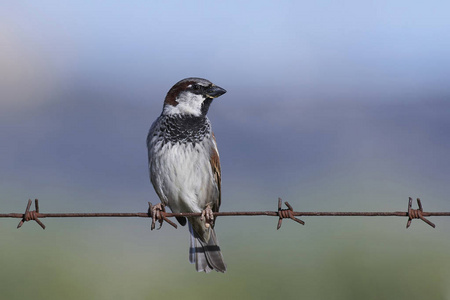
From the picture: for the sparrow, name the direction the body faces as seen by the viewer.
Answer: toward the camera
